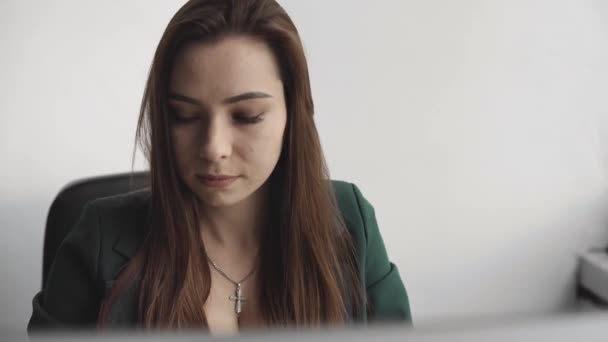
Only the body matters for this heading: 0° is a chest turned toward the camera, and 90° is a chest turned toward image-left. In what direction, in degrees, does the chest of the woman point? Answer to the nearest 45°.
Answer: approximately 0°
